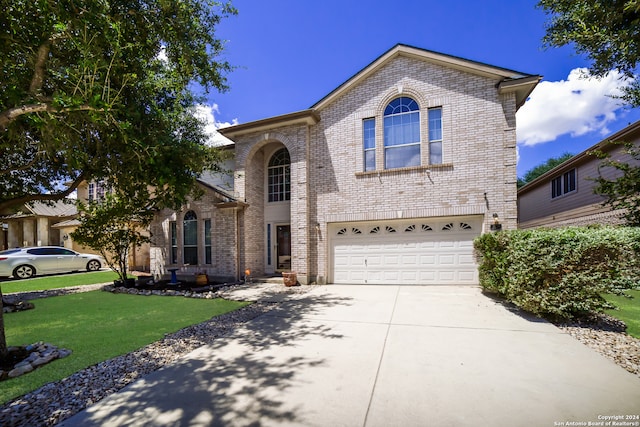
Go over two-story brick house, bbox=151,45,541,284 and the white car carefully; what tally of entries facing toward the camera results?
1

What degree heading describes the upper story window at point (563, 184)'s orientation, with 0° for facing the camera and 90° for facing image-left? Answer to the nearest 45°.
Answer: approximately 45°

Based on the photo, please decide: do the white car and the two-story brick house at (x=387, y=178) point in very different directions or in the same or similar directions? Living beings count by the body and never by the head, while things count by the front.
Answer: very different directions

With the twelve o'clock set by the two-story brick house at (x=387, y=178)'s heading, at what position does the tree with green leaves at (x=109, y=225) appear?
The tree with green leaves is roughly at 3 o'clock from the two-story brick house.

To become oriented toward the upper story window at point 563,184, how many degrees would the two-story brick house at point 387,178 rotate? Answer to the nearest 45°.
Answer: approximately 135° to its left

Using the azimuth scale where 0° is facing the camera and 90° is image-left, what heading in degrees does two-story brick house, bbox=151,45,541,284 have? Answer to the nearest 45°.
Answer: approximately 0°
